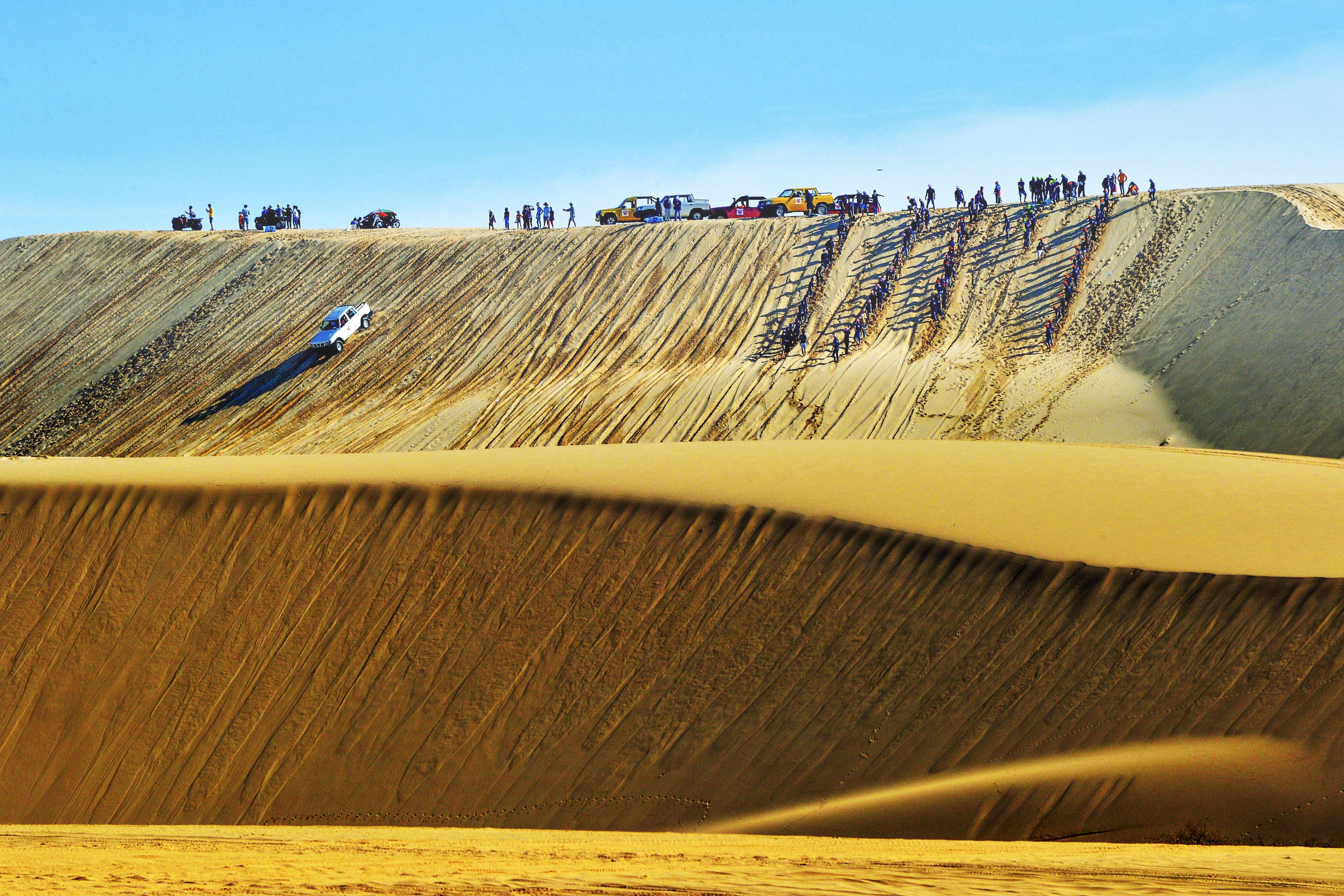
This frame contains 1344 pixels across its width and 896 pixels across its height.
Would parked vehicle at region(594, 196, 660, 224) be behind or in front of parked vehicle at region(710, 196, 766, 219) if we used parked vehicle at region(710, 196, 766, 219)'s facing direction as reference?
in front

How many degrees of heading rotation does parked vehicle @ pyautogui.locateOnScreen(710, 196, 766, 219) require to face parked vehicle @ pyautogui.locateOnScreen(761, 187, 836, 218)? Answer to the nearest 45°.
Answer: approximately 180°

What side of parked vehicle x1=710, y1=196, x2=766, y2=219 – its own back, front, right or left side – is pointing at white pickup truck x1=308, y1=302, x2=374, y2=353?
front

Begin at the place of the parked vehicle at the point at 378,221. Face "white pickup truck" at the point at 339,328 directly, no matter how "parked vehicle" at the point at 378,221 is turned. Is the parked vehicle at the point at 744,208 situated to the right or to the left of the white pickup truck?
left

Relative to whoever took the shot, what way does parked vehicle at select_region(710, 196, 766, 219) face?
facing to the left of the viewer

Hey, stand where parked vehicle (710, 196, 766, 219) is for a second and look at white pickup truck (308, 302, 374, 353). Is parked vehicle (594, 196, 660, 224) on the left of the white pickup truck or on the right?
right
